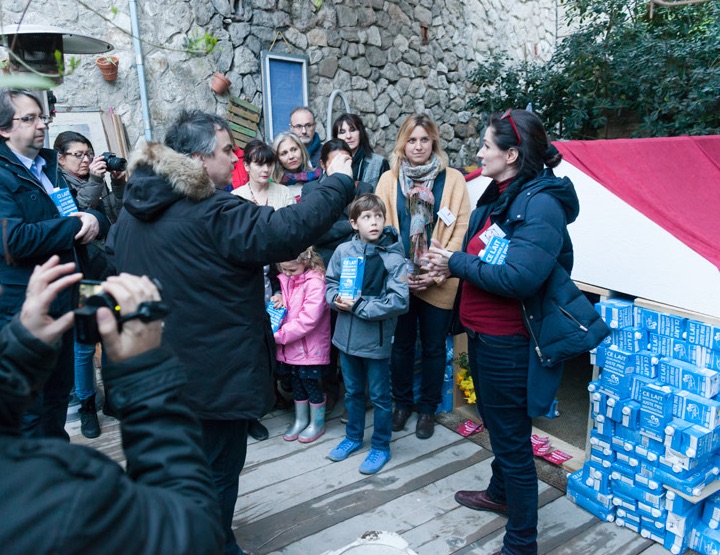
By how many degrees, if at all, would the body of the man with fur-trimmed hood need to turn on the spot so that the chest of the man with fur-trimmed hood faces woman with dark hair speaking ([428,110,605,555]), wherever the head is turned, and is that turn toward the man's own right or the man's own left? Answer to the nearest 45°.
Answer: approximately 45° to the man's own right

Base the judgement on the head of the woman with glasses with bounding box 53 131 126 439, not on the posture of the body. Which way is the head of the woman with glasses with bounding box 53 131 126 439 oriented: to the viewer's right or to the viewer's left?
to the viewer's right

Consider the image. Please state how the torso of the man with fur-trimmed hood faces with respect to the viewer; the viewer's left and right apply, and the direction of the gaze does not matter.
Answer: facing away from the viewer and to the right of the viewer

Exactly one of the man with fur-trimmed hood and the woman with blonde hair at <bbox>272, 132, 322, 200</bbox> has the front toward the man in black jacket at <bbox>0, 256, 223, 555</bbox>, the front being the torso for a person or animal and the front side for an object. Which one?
the woman with blonde hair

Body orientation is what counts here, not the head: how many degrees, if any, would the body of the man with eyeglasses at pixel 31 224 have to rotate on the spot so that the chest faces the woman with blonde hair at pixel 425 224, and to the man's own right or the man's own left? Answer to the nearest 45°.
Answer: approximately 45° to the man's own left

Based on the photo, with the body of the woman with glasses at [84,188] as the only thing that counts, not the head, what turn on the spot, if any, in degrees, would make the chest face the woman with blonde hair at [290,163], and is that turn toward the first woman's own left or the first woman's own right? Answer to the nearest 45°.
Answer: approximately 45° to the first woman's own left

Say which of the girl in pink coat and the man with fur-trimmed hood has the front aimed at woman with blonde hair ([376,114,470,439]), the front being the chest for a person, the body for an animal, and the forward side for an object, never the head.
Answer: the man with fur-trimmed hood

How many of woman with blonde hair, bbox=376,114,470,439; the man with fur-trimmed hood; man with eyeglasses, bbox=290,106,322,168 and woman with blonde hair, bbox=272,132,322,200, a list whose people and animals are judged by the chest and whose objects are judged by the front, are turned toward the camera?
3

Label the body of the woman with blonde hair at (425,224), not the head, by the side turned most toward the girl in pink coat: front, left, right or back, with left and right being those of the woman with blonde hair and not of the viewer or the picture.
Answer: right

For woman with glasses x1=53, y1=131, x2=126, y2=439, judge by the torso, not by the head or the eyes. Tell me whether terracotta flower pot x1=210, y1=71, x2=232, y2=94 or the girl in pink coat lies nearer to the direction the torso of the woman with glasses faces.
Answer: the girl in pink coat

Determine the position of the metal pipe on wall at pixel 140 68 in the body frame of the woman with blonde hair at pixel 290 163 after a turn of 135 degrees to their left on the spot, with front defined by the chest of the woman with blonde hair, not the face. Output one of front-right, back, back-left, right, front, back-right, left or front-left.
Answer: left

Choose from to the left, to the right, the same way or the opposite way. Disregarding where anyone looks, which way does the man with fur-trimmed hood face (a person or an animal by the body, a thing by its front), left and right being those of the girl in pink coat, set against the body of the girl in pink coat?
the opposite way
